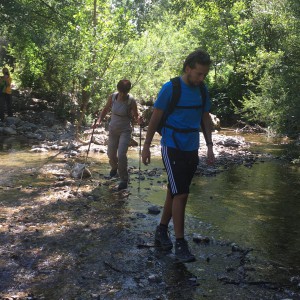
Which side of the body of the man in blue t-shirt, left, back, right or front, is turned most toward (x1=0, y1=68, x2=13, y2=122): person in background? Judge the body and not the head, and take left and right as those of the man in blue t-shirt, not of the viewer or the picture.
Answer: back

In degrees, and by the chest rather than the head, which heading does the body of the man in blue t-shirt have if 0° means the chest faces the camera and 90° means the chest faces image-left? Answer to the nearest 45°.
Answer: approximately 315°

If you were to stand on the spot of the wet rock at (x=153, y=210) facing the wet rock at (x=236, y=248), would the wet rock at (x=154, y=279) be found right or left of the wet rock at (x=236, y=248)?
right

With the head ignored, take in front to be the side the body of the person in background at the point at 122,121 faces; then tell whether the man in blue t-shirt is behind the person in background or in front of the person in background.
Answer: in front

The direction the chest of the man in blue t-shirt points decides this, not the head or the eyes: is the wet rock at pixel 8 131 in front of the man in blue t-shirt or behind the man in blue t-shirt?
behind

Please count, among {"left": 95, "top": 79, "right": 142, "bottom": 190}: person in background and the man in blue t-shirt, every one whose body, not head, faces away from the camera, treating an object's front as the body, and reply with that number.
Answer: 0

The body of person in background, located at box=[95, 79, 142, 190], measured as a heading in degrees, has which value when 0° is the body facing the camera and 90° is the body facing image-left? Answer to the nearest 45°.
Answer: approximately 0°

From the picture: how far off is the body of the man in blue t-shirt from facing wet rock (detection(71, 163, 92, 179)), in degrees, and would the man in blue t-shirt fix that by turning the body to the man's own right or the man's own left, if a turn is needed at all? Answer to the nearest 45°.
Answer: approximately 180°

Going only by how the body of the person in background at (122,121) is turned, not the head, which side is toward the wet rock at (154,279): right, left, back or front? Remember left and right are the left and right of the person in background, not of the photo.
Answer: front
